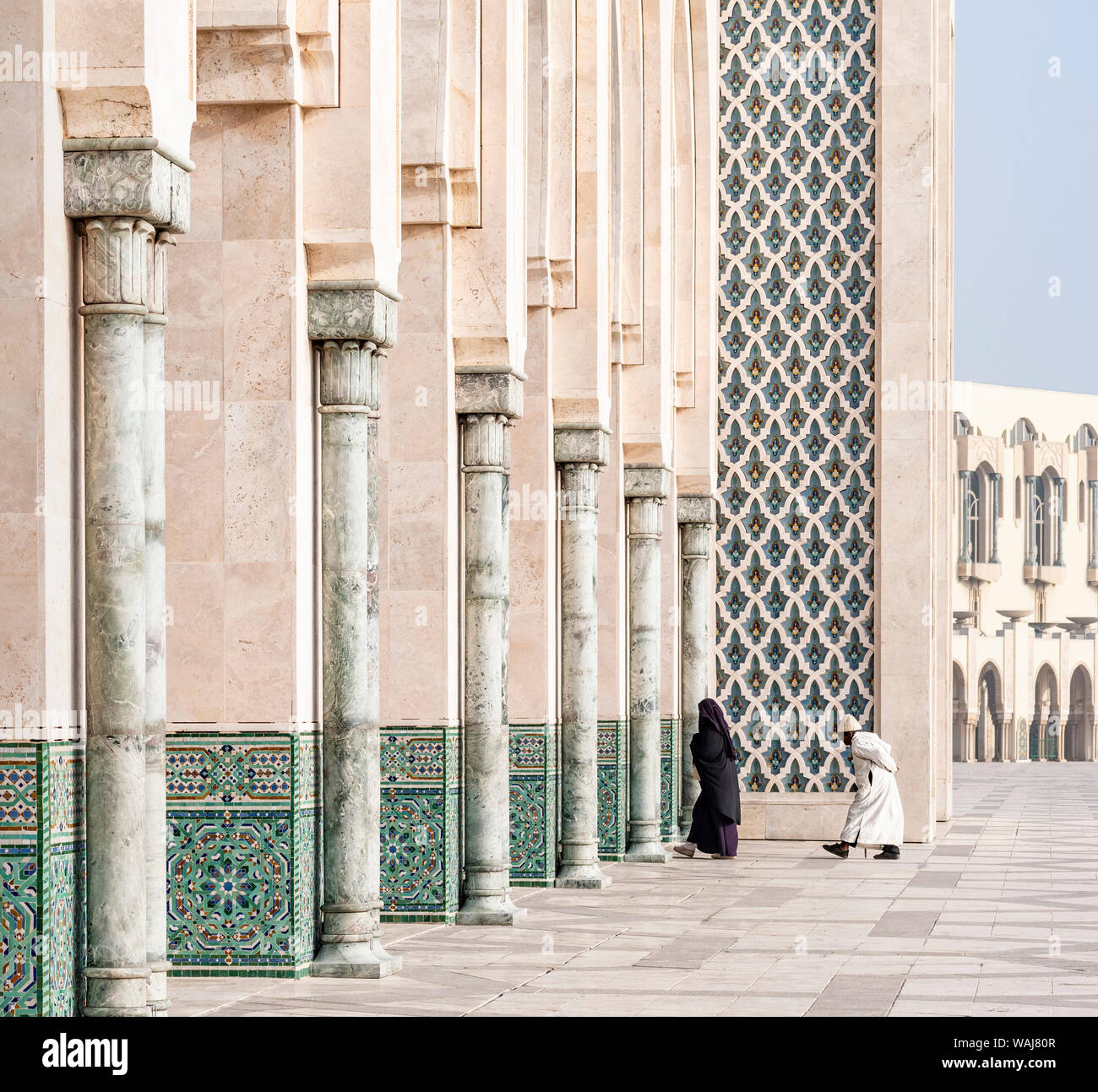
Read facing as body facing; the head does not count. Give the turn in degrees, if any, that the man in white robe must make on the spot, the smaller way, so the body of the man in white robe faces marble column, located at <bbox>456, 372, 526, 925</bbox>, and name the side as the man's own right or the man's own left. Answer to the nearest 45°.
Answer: approximately 90° to the man's own left

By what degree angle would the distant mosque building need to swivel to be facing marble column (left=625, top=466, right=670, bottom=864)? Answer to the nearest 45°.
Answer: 0° — it already faces it

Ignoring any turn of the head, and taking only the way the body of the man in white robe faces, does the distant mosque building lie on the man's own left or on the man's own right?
on the man's own right

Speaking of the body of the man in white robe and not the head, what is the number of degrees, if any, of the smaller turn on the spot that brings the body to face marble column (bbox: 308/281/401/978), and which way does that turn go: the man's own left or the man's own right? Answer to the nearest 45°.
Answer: approximately 90° to the man's own left

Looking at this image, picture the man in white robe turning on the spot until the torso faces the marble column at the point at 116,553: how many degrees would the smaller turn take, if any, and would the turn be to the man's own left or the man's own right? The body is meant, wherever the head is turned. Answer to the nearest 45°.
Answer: approximately 90° to the man's own left

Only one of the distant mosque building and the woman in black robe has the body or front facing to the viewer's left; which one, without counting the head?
the woman in black robe

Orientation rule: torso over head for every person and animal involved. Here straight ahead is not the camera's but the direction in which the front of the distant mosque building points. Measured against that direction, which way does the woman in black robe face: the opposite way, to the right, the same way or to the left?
to the right

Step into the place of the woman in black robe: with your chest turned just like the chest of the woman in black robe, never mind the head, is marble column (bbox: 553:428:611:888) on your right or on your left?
on your left

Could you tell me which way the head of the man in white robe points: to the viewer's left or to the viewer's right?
to the viewer's left

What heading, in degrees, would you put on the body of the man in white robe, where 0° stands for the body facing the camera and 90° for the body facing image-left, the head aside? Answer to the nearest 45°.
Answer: approximately 90°

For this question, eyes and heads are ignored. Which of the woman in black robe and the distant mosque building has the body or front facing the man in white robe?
the distant mosque building

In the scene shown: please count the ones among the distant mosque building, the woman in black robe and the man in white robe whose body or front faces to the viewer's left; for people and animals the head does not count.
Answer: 2

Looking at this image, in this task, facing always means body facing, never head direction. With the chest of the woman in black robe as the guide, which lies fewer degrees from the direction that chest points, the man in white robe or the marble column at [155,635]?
the marble column

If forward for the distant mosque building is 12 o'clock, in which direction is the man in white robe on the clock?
The man in white robe is roughly at 12 o'clock from the distant mosque building.

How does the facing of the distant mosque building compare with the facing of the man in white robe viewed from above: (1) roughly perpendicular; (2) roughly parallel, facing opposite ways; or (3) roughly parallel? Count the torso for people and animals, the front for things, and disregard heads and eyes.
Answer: roughly perpendicular

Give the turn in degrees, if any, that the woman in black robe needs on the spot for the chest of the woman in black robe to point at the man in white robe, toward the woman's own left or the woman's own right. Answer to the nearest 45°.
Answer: approximately 180°

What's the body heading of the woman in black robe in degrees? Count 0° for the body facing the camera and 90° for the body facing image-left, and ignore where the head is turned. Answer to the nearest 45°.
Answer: approximately 90°

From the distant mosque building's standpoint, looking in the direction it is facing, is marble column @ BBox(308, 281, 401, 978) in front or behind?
in front
